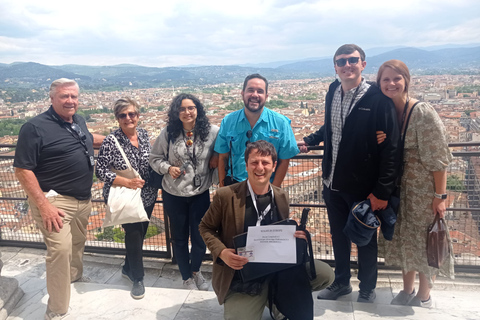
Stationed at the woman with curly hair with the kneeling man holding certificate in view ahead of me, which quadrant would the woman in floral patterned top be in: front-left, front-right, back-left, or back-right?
back-right

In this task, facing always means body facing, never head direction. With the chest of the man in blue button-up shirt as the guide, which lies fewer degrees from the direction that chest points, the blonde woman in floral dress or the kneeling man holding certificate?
the kneeling man holding certificate

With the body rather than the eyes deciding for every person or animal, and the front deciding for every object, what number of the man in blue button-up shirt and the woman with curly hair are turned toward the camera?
2

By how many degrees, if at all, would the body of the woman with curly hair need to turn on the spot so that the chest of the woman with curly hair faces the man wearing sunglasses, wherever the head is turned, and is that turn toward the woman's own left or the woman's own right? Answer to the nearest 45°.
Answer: approximately 45° to the woman's own left

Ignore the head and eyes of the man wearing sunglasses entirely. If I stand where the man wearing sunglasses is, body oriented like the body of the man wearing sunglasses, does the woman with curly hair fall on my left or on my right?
on my right

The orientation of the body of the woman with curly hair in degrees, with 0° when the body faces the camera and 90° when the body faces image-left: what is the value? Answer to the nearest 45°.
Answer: approximately 0°

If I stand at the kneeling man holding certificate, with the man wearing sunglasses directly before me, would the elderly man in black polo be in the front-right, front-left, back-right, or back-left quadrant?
back-left
